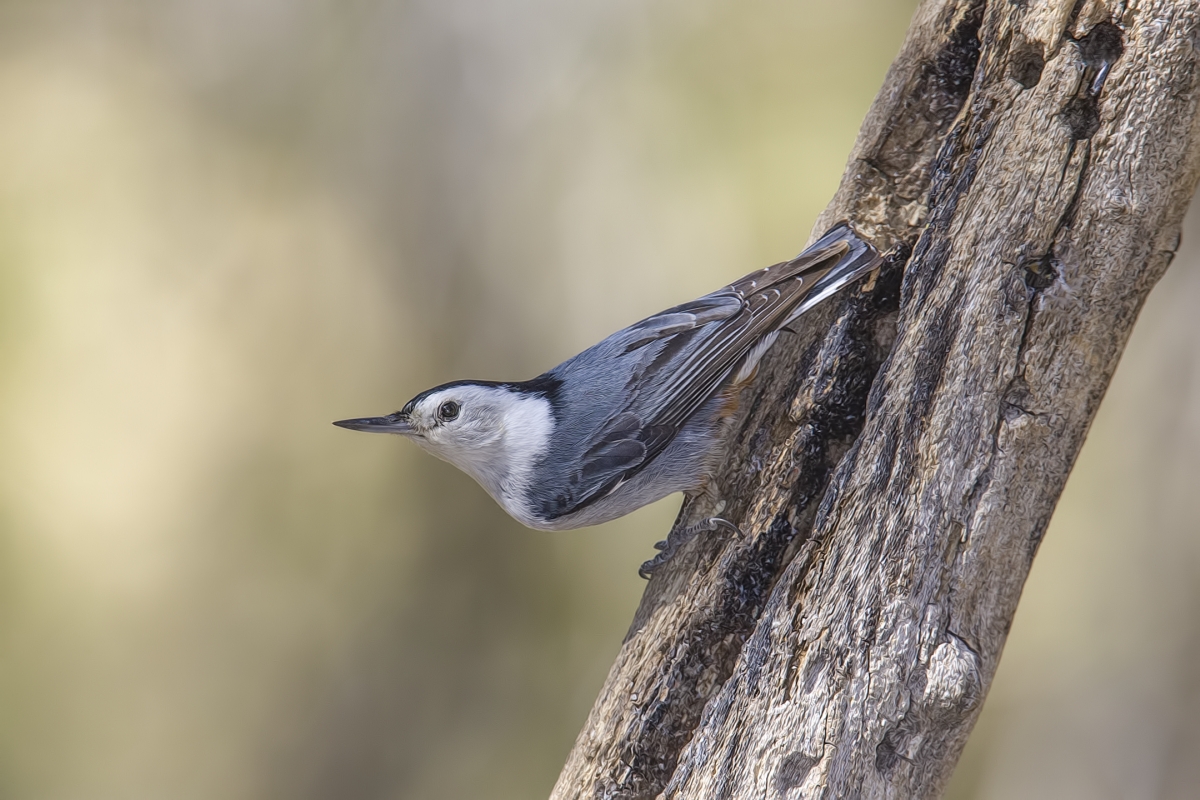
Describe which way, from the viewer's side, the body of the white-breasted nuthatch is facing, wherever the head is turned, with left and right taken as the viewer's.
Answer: facing to the left of the viewer
